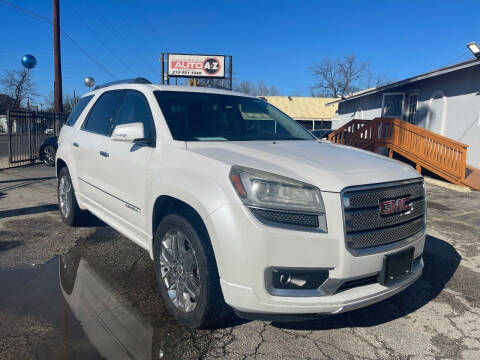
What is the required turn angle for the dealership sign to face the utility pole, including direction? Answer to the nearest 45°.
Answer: approximately 45° to its right

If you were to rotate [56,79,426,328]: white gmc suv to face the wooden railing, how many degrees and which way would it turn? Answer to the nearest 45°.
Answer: approximately 90° to its left

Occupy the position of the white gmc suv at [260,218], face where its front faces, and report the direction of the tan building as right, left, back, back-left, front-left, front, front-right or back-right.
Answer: back-left

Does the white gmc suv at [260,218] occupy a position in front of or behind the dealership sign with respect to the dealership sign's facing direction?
in front

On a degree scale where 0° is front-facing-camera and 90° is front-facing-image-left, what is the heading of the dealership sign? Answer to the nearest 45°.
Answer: approximately 0°

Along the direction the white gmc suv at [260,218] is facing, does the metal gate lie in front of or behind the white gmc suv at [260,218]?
behind

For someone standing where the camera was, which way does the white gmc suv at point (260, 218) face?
facing the viewer and to the right of the viewer

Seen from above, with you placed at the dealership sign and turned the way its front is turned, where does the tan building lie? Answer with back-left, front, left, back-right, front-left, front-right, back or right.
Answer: back-left

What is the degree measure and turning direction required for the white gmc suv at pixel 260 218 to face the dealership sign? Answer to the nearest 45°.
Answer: approximately 135° to its left

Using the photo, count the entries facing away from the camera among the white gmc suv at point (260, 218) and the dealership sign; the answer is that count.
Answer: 0
